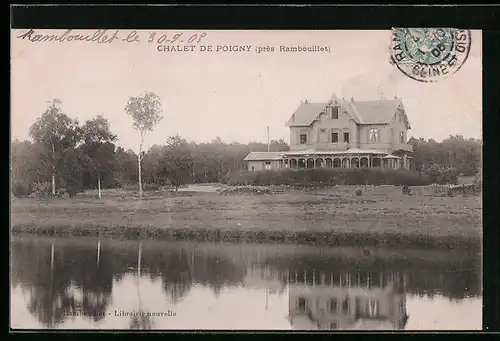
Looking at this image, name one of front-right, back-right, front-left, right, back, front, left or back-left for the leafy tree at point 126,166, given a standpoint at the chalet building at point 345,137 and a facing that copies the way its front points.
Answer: right

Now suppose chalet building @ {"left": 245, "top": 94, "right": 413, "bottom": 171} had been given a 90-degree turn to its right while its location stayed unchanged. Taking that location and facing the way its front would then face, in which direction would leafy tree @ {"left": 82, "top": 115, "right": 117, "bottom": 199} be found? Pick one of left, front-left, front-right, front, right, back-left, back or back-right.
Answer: front

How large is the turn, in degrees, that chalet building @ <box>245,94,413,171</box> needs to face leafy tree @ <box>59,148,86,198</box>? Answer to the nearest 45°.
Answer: approximately 90° to its right

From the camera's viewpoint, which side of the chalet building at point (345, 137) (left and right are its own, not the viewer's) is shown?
front

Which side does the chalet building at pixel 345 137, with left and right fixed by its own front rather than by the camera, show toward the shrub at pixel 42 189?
right

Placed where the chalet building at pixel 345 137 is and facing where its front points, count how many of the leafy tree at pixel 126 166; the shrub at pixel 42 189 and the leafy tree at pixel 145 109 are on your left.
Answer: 0

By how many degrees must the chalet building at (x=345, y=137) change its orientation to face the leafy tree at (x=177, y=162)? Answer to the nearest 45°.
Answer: approximately 90° to its right
